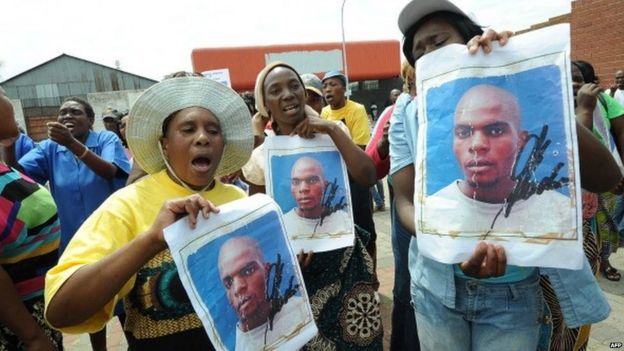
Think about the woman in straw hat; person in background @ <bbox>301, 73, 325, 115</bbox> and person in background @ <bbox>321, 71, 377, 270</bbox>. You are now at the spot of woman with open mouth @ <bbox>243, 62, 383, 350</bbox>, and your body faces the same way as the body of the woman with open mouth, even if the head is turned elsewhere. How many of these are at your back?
2

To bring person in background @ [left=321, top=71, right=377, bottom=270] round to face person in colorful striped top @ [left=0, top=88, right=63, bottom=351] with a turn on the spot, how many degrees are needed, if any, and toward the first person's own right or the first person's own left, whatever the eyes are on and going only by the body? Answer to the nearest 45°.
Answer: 0° — they already face them

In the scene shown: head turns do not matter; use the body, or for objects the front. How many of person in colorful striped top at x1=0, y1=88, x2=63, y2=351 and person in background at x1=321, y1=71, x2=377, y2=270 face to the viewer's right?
1

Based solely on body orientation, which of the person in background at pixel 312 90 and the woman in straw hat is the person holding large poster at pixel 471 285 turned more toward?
the woman in straw hat

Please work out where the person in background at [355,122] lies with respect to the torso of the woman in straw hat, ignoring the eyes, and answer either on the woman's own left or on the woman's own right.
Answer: on the woman's own left

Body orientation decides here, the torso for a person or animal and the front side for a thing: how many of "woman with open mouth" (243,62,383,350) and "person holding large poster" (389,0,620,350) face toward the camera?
2

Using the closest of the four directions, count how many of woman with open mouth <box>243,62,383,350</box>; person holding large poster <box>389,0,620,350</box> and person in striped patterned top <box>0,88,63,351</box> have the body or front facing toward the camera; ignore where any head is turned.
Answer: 2

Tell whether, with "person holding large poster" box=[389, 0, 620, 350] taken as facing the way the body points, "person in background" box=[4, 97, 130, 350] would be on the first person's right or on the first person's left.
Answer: on the first person's right
